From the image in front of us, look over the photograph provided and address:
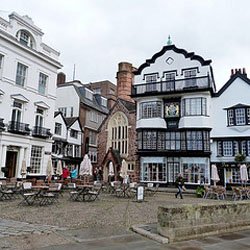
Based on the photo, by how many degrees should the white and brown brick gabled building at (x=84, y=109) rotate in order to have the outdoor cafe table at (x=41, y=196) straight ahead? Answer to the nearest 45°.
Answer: approximately 45° to its right

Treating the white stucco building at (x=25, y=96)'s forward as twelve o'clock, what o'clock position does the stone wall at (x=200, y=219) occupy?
The stone wall is roughly at 1 o'clock from the white stucco building.

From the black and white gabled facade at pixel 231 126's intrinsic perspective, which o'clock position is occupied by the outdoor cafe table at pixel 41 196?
The outdoor cafe table is roughly at 1 o'clock from the black and white gabled facade.

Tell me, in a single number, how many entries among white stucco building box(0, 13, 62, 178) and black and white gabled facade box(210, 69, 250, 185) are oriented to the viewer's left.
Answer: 0

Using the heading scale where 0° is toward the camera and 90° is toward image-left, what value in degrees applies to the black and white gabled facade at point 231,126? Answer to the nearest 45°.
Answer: approximately 0°

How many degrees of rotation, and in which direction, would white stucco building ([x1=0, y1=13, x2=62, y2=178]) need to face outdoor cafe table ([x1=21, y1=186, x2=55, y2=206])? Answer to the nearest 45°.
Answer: approximately 45° to its right

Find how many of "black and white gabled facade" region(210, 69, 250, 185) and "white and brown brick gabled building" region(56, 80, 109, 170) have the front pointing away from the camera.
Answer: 0

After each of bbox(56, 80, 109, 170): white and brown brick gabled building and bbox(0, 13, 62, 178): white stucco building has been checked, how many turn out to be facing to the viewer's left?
0

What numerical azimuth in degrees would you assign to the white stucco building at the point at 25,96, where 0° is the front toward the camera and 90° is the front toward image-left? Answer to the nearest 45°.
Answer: approximately 315°

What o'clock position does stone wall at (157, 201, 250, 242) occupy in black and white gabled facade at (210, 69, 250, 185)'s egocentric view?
The stone wall is roughly at 12 o'clock from the black and white gabled facade.

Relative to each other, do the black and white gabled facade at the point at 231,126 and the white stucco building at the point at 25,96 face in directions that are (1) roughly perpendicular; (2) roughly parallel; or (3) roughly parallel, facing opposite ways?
roughly perpendicular

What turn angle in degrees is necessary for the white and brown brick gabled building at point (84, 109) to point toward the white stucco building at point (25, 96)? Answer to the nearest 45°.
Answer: approximately 45° to its right
